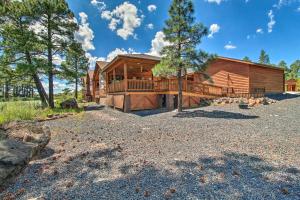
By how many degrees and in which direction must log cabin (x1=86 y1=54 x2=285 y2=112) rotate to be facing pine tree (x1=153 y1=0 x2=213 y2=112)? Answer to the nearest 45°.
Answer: approximately 45° to its left

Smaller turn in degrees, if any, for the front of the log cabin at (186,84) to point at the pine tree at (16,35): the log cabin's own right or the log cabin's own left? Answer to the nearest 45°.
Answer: approximately 45° to the log cabin's own right

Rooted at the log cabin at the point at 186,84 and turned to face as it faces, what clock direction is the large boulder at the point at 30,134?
The large boulder is roughly at 11 o'clock from the log cabin.

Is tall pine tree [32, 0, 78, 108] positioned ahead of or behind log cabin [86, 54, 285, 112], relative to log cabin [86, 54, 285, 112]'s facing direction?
ahead

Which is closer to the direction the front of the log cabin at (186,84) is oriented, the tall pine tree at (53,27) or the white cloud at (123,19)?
the tall pine tree

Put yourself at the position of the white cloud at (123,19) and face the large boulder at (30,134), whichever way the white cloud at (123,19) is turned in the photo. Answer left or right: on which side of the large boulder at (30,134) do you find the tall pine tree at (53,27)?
right

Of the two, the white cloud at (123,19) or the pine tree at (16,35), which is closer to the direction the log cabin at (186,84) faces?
the pine tree

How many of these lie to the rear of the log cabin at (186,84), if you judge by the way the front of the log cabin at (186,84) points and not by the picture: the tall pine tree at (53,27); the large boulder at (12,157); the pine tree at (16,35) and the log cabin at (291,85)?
1

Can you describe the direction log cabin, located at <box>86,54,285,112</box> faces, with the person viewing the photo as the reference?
facing the viewer and to the left of the viewer

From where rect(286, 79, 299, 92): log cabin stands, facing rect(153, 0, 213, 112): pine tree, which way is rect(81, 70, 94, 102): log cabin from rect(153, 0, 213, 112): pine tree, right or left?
right
